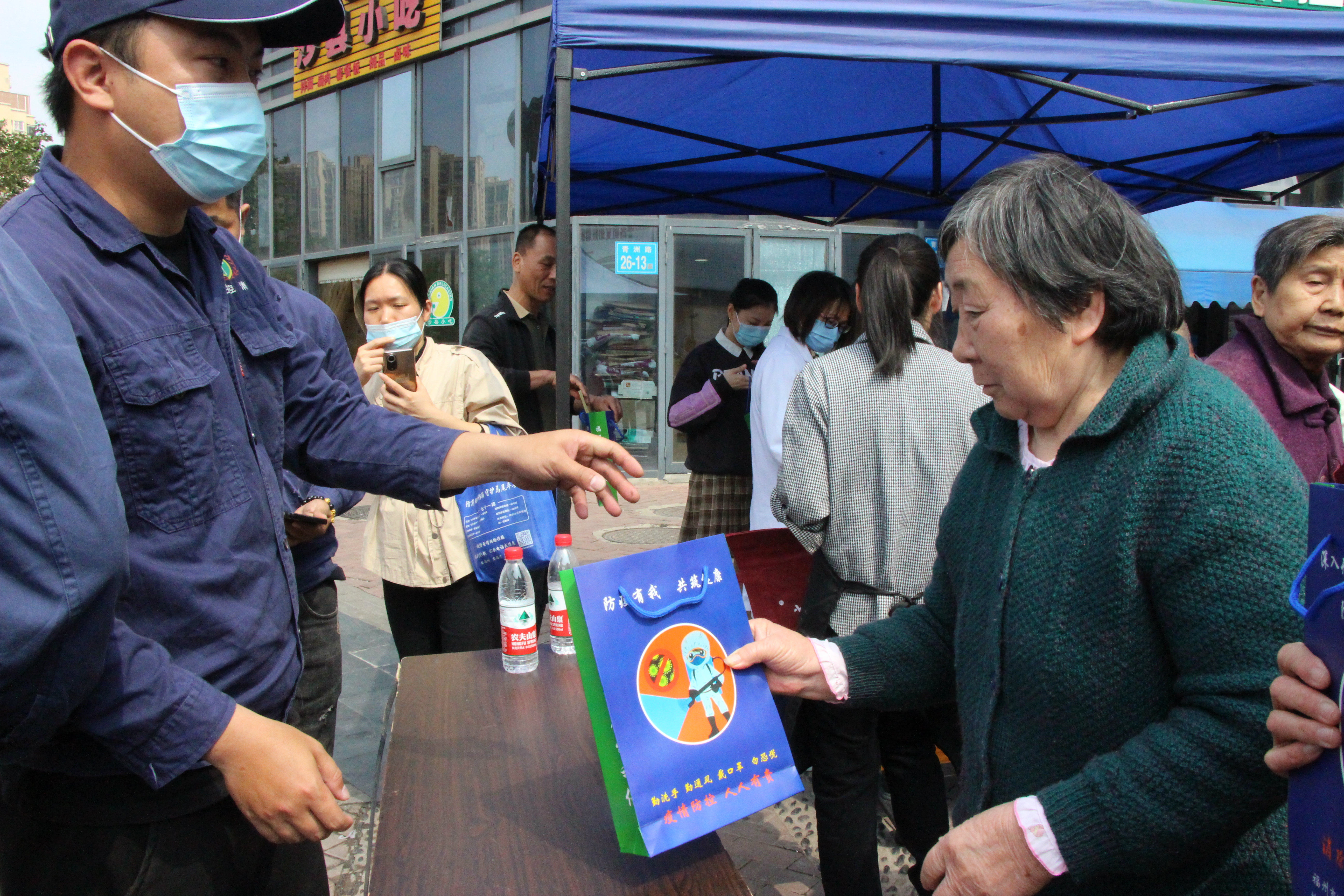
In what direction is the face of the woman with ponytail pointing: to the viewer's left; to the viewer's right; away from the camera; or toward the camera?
away from the camera

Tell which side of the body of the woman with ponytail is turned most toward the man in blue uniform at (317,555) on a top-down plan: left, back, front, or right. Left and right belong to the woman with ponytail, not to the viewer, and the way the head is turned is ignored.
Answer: left

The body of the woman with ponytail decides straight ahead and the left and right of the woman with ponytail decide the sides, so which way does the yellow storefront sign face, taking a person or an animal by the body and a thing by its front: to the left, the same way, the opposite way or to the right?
the opposite way

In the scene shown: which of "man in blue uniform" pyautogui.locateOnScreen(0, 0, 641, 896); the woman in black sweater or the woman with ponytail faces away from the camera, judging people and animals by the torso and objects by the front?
the woman with ponytail

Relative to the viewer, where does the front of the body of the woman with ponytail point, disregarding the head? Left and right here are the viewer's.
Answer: facing away from the viewer

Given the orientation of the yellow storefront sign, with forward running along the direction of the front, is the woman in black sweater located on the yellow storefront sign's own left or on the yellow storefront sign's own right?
on the yellow storefront sign's own left

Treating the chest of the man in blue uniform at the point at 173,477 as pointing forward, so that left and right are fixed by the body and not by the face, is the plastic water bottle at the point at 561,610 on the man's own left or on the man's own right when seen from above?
on the man's own left

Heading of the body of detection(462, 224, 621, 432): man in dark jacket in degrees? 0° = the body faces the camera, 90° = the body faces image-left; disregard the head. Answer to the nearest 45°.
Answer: approximately 315°

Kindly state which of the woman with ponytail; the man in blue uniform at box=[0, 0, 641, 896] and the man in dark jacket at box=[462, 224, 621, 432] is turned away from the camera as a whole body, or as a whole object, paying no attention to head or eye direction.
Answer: the woman with ponytail

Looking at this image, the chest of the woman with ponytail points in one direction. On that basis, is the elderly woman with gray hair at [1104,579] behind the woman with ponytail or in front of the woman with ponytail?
behind

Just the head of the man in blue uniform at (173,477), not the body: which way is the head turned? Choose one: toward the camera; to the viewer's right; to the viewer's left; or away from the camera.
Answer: to the viewer's right

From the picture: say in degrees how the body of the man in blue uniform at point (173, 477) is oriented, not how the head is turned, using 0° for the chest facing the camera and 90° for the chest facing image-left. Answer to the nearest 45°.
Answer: approximately 315°

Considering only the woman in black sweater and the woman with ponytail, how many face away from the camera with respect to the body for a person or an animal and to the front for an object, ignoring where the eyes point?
1
